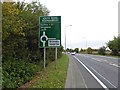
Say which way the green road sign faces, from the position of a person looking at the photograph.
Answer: facing the viewer
